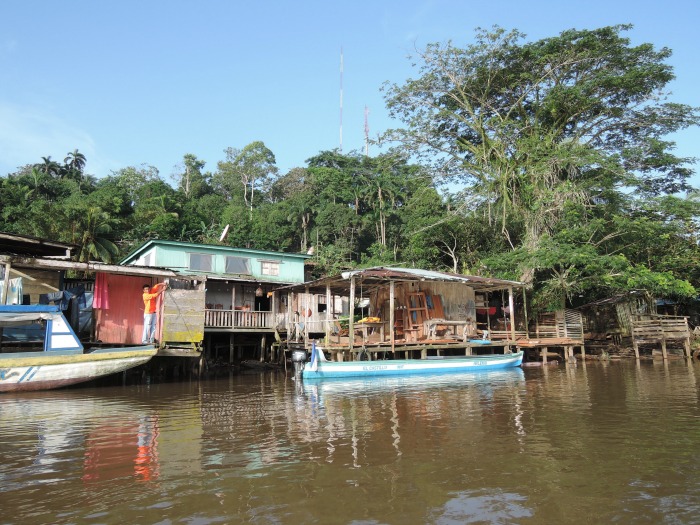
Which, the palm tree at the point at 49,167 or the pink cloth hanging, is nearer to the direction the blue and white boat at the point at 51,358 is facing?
the pink cloth hanging

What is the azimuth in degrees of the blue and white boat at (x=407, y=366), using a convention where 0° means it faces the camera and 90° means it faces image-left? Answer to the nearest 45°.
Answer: approximately 270°

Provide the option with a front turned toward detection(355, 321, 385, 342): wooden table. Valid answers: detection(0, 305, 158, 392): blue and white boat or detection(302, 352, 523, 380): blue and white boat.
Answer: detection(0, 305, 158, 392): blue and white boat

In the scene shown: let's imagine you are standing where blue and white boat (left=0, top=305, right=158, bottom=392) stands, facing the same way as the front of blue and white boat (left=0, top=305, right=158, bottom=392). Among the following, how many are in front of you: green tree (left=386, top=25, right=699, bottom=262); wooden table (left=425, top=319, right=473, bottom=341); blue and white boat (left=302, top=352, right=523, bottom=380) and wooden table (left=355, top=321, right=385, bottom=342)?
4

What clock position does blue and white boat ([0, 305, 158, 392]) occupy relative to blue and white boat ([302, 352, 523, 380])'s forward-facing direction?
blue and white boat ([0, 305, 158, 392]) is roughly at 5 o'clock from blue and white boat ([302, 352, 523, 380]).

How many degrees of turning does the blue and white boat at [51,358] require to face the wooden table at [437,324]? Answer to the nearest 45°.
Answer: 0° — it already faces it

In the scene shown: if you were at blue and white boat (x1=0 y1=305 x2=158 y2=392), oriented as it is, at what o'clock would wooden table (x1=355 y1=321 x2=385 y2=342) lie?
The wooden table is roughly at 12 o'clock from the blue and white boat.

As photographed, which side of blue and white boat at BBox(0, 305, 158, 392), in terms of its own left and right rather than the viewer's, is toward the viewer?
right

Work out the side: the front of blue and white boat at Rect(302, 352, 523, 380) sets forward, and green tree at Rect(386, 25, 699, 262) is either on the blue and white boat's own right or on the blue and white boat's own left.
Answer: on the blue and white boat's own left

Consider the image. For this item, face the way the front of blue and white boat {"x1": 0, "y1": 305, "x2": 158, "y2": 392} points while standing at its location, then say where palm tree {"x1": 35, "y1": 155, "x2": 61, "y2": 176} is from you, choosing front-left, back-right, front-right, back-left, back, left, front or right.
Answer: left

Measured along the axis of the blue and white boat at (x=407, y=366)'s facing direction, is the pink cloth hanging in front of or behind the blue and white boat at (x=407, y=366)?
behind

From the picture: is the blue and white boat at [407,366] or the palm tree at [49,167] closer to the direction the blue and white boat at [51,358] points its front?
the blue and white boat
